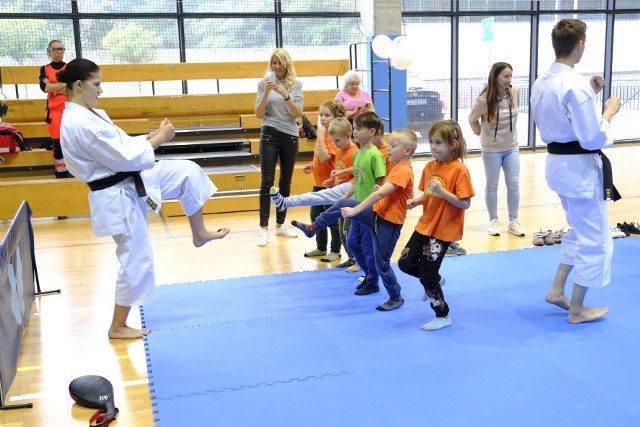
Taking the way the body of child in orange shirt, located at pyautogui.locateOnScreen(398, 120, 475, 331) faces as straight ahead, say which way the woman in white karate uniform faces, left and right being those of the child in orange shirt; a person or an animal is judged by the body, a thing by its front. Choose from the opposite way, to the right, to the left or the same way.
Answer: the opposite way

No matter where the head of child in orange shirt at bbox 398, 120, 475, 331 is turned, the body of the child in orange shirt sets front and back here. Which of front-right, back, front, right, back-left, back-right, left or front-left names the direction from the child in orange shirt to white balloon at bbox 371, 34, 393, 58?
back-right

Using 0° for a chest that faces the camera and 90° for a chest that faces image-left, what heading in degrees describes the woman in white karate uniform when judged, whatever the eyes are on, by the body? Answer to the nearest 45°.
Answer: approximately 270°

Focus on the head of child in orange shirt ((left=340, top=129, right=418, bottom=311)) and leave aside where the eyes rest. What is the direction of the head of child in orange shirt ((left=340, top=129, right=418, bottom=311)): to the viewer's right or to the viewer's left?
to the viewer's left

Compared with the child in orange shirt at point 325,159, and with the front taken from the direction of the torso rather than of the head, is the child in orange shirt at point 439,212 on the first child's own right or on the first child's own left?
on the first child's own left

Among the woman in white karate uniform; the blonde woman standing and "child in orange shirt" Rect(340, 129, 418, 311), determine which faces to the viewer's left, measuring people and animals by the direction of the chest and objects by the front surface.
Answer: the child in orange shirt

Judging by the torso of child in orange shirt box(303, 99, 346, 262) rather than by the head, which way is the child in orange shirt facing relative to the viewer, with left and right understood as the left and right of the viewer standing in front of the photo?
facing to the left of the viewer

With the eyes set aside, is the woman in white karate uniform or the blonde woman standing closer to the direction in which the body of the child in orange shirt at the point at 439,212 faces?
the woman in white karate uniform

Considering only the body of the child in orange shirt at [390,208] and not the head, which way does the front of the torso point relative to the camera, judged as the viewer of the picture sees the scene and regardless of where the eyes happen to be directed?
to the viewer's left

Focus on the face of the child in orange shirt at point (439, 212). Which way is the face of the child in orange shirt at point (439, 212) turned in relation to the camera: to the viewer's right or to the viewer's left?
to the viewer's left
